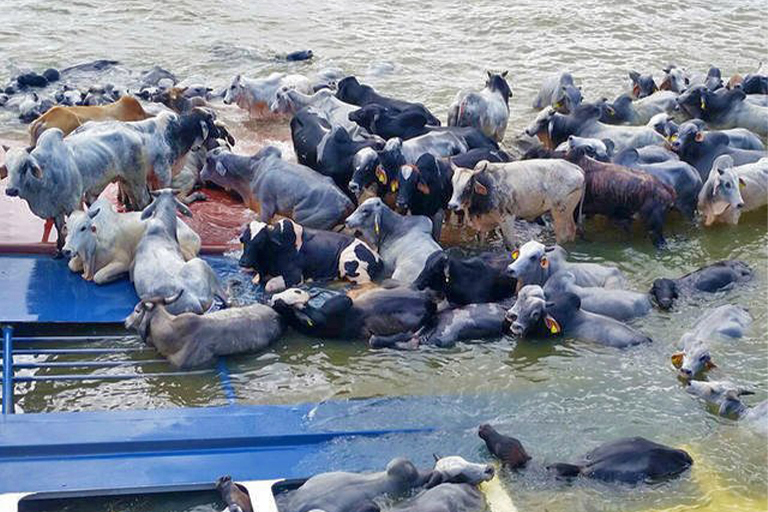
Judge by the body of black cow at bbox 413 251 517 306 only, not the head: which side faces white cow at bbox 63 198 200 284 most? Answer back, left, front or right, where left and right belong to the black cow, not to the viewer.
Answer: front

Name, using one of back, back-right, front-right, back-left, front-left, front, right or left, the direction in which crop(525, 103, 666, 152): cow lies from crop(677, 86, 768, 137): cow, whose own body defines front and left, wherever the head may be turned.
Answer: front-left

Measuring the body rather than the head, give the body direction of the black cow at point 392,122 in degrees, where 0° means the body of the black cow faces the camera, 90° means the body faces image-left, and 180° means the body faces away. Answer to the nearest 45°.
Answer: approximately 90°

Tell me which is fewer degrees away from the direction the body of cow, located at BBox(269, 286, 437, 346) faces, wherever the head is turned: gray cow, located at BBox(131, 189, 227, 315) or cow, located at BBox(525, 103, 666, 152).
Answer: the gray cow

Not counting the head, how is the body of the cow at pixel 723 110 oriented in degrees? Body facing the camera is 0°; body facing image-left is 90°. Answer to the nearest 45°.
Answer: approximately 90°

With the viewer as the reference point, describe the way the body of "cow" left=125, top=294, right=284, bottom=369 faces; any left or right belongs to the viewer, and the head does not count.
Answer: facing to the left of the viewer

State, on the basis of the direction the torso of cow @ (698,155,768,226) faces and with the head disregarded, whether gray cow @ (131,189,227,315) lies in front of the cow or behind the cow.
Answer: in front

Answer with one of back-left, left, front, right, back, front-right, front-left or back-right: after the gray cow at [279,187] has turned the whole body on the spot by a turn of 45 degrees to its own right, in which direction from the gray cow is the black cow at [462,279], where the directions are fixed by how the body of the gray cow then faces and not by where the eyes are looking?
back

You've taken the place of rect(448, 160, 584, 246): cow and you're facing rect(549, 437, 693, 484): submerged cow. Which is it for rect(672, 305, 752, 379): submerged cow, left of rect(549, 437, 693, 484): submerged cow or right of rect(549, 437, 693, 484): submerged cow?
left

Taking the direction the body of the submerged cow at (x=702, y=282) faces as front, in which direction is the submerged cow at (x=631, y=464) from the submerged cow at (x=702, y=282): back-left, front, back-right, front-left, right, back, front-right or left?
front-left

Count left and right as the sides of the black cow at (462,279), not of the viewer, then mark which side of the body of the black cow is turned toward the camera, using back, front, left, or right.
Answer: left
